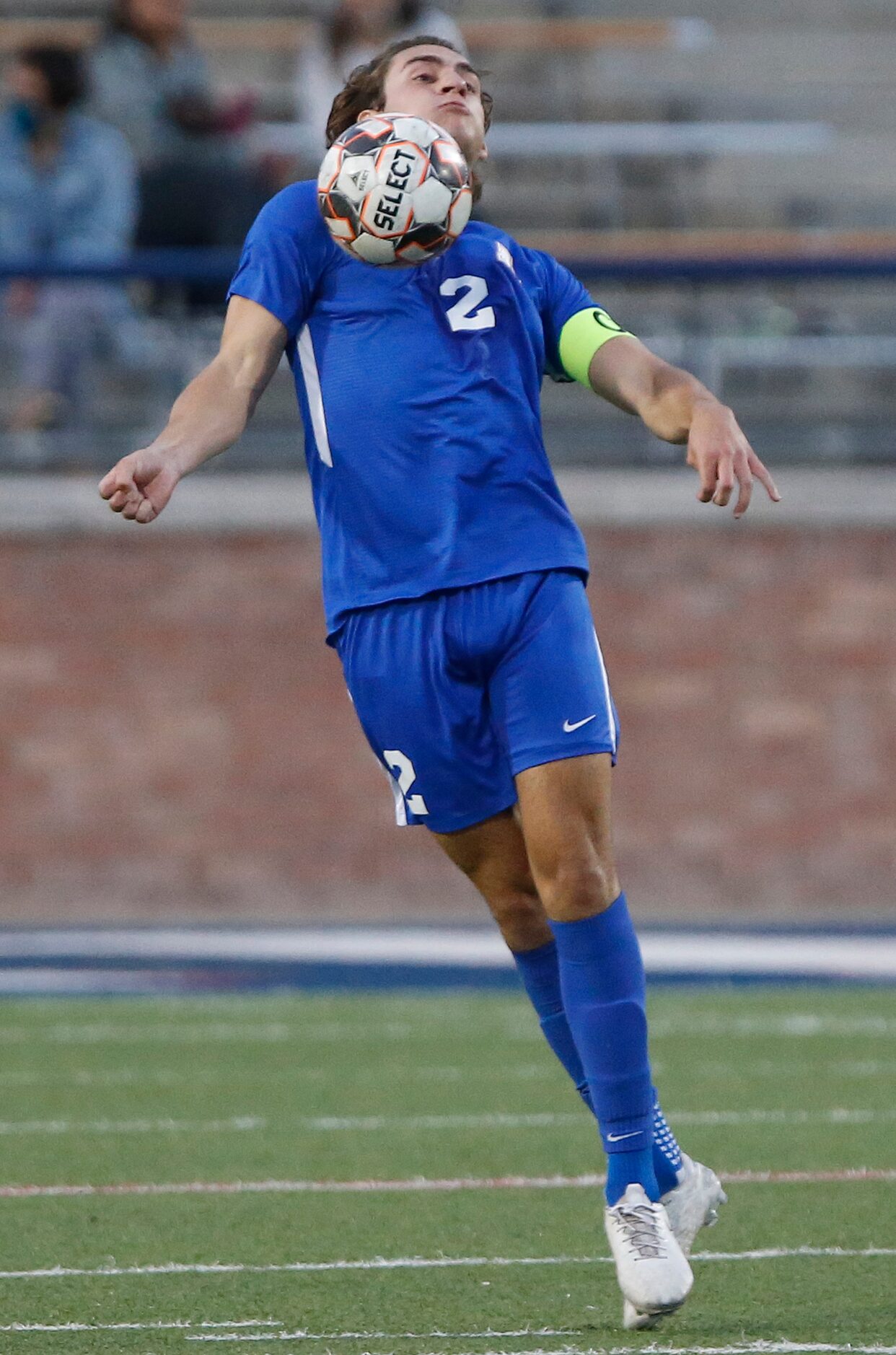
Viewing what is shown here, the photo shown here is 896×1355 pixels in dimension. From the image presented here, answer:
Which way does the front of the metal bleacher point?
toward the camera

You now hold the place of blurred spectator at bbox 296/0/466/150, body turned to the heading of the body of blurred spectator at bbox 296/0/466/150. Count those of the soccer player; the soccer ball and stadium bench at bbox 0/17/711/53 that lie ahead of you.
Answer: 2

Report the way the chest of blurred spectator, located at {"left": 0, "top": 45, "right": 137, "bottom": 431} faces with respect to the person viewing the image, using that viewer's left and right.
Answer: facing the viewer and to the left of the viewer

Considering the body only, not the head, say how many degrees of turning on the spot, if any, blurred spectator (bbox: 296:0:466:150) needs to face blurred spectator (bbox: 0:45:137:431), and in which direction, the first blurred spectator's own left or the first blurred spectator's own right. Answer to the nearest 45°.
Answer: approximately 90° to the first blurred spectator's own right

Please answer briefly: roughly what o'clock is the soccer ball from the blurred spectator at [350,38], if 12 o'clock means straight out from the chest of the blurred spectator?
The soccer ball is roughly at 12 o'clock from the blurred spectator.

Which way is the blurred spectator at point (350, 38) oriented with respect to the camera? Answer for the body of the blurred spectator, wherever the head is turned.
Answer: toward the camera

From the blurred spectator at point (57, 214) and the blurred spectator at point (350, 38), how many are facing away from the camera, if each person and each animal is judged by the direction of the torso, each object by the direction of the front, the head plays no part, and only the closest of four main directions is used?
0

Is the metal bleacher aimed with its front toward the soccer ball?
yes

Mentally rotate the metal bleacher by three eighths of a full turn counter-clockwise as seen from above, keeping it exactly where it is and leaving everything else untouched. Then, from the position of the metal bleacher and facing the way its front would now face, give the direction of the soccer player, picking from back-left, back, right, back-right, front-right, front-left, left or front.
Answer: back-right

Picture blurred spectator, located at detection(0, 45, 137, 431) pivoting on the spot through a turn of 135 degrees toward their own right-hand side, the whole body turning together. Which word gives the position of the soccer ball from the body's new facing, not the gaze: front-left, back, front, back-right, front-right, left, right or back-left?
back

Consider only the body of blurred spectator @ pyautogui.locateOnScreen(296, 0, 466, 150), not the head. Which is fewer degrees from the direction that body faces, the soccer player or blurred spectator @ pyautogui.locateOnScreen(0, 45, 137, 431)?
the soccer player

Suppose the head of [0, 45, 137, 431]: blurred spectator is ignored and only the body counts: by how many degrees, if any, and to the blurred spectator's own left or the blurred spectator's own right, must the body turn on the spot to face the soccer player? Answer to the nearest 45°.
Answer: approximately 45° to the blurred spectator's own left

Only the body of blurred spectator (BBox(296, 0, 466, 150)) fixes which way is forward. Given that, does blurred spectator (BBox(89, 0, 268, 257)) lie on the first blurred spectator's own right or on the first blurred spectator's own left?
on the first blurred spectator's own right

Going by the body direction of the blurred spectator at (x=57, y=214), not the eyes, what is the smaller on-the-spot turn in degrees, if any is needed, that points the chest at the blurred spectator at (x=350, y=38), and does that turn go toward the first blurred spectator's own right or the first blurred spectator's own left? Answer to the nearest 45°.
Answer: approximately 135° to the first blurred spectator's own left
